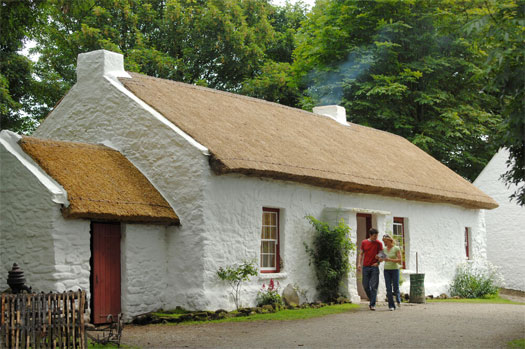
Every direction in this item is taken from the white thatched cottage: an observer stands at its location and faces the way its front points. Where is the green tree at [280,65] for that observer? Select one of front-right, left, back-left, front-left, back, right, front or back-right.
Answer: back-left

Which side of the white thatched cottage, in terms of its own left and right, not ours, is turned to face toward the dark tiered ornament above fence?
right

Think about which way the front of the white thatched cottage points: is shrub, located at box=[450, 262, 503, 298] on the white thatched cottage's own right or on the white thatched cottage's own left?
on the white thatched cottage's own left

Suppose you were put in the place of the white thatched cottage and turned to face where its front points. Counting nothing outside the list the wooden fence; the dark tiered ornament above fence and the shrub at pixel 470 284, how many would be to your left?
1

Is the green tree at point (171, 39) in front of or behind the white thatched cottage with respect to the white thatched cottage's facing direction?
behind

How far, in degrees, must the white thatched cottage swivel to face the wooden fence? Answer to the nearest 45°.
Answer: approximately 45° to its right
